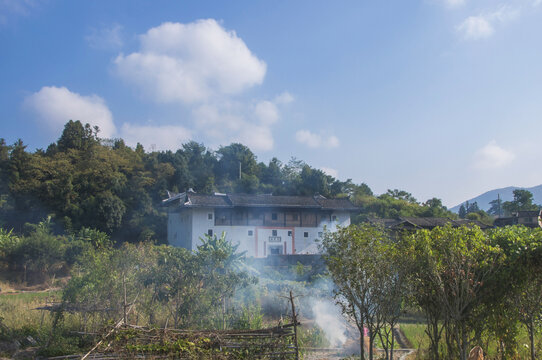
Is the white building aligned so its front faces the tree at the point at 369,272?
yes

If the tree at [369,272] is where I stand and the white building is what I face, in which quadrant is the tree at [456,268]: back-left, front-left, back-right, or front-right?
back-right

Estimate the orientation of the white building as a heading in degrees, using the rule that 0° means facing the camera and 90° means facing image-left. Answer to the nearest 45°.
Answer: approximately 0°

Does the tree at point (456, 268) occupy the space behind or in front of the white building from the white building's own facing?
in front
